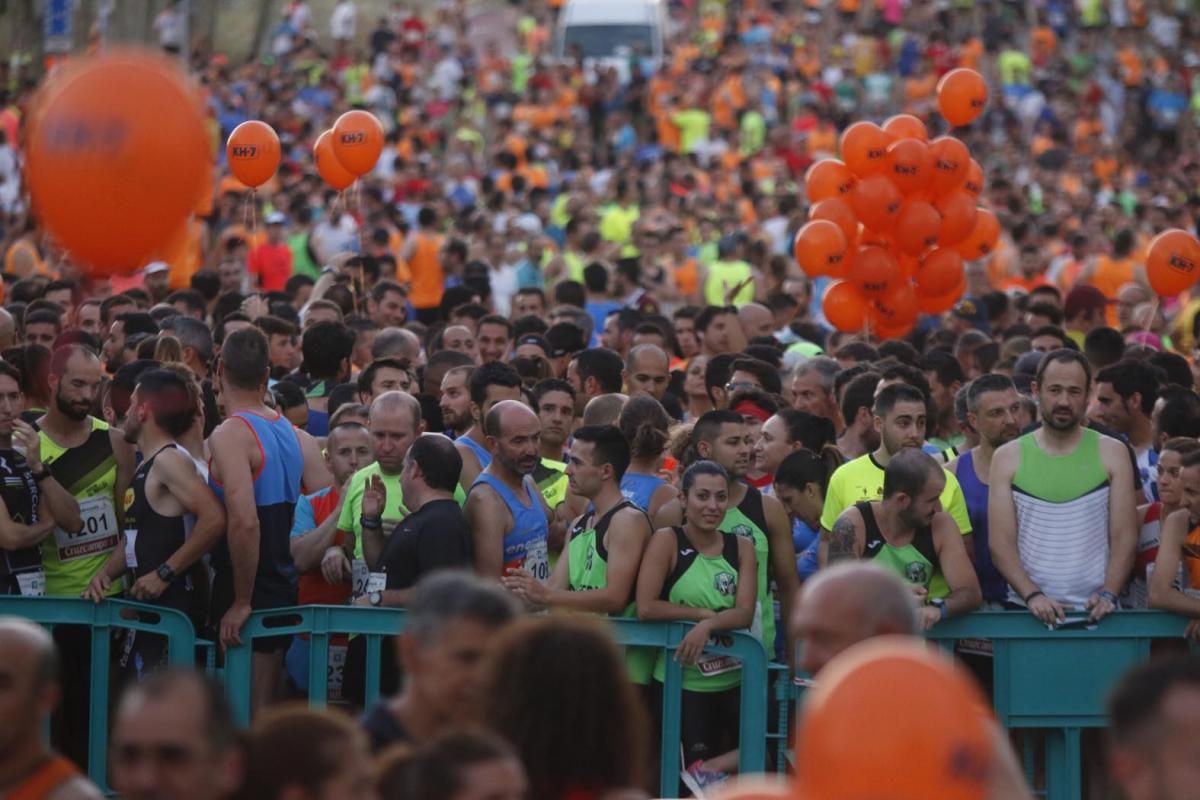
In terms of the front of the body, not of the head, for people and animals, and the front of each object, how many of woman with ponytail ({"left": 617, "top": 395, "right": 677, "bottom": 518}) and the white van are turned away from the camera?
1

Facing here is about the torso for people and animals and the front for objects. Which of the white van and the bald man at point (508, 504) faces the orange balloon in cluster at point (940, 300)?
the white van

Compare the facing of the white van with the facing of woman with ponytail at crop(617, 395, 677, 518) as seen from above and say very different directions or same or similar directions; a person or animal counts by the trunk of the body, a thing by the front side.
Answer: very different directions

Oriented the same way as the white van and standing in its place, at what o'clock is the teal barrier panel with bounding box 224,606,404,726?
The teal barrier panel is roughly at 12 o'clock from the white van.

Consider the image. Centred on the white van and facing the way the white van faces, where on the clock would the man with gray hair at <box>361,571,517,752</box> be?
The man with gray hair is roughly at 12 o'clock from the white van.

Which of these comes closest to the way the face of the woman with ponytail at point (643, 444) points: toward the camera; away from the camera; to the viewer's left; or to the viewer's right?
away from the camera

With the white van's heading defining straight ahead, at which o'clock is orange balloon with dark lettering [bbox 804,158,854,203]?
The orange balloon with dark lettering is roughly at 12 o'clock from the white van.

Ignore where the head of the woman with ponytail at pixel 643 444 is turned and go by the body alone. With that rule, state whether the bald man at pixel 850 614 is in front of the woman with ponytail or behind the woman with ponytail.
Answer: behind

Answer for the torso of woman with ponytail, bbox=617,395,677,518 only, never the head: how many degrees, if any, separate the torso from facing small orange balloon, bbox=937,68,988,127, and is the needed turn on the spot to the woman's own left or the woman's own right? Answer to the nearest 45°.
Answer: approximately 45° to the woman's own right

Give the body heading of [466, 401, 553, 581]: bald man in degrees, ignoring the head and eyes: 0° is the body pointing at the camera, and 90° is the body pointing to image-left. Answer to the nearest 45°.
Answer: approximately 315°

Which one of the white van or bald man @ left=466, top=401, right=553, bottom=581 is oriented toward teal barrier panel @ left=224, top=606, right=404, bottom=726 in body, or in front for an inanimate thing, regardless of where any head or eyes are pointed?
the white van

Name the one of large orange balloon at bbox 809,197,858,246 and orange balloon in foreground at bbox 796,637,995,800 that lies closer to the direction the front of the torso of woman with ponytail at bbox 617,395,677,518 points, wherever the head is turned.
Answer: the large orange balloon

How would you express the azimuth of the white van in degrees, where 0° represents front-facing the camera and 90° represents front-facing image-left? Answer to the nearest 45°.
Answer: approximately 0°

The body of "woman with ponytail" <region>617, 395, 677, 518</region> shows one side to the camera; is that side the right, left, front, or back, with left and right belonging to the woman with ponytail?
back

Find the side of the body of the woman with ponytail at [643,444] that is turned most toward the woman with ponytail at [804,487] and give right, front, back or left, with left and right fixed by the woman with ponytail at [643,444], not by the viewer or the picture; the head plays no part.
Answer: right
